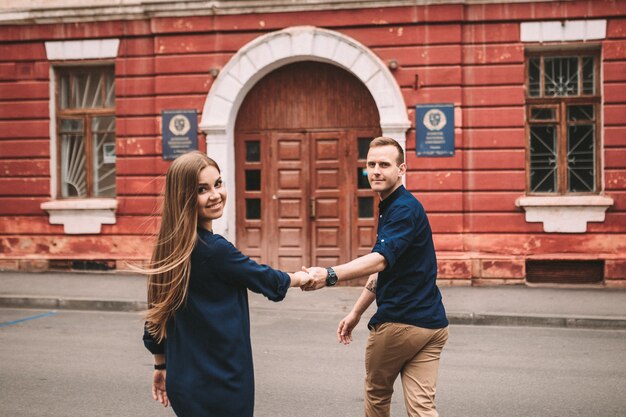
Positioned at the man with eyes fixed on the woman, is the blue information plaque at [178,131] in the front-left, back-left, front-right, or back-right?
back-right

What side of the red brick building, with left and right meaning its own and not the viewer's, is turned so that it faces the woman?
front

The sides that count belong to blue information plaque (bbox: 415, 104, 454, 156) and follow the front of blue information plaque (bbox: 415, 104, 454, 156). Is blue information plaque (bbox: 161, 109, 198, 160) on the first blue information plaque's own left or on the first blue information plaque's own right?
on the first blue information plaque's own right

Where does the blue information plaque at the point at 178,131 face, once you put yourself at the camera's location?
facing the viewer

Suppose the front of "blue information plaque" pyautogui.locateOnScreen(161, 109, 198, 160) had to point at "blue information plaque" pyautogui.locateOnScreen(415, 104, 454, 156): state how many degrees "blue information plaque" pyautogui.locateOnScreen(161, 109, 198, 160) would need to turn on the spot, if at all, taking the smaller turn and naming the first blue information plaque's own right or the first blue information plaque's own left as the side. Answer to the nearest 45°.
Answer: approximately 90° to the first blue information plaque's own left

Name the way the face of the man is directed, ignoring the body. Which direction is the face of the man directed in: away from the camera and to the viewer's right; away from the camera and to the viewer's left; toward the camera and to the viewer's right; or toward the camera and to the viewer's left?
toward the camera and to the viewer's left

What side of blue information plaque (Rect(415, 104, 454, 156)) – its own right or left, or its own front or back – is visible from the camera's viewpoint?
front

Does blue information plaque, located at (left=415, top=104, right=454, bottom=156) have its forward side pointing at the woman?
yes

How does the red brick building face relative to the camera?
toward the camera

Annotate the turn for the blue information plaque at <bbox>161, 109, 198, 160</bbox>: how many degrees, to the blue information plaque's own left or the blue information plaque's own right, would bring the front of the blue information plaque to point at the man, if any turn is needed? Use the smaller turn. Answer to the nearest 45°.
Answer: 0° — it already faces them

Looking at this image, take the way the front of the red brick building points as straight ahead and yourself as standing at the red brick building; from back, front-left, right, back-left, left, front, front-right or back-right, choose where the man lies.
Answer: front

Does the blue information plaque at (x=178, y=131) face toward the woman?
yes
